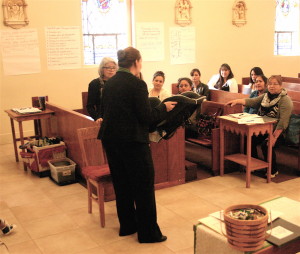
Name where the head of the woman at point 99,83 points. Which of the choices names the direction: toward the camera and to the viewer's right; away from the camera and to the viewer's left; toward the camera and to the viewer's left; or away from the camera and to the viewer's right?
toward the camera and to the viewer's right

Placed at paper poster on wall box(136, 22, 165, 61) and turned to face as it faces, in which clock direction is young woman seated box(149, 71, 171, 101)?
The young woman seated is roughly at 12 o'clock from the paper poster on wall.

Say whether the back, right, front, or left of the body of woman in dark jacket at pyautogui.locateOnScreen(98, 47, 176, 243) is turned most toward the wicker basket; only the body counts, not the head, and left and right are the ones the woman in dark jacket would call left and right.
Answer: right

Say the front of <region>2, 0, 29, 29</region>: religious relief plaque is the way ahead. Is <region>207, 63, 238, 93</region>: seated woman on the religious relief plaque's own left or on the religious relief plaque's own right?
on the religious relief plaque's own left

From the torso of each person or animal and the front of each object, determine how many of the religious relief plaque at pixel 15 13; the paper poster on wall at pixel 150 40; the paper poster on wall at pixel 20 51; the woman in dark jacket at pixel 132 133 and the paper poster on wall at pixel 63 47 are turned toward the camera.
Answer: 4

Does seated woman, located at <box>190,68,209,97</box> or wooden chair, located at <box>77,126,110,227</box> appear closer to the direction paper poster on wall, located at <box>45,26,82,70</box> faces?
the wooden chair

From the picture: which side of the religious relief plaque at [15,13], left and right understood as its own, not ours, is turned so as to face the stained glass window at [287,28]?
left

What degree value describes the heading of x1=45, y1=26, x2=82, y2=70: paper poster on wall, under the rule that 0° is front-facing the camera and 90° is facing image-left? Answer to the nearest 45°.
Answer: approximately 0°

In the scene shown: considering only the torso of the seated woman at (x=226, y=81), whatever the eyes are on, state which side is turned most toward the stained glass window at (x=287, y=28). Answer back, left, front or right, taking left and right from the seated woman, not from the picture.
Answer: back

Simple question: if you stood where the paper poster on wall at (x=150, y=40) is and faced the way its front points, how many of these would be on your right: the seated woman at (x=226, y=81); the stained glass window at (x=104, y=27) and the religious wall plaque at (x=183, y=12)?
1

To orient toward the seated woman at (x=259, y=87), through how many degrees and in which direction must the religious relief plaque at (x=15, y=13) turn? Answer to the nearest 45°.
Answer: approximately 45° to its left

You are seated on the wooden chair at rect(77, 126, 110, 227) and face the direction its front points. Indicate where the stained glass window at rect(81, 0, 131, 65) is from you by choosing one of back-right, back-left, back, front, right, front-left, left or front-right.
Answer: back-left
